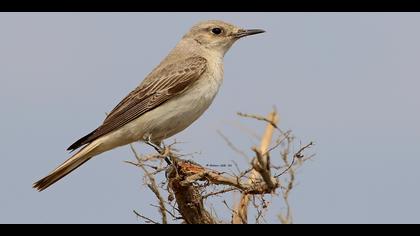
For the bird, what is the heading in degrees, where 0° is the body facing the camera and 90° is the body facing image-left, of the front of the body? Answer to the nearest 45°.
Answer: approximately 270°
